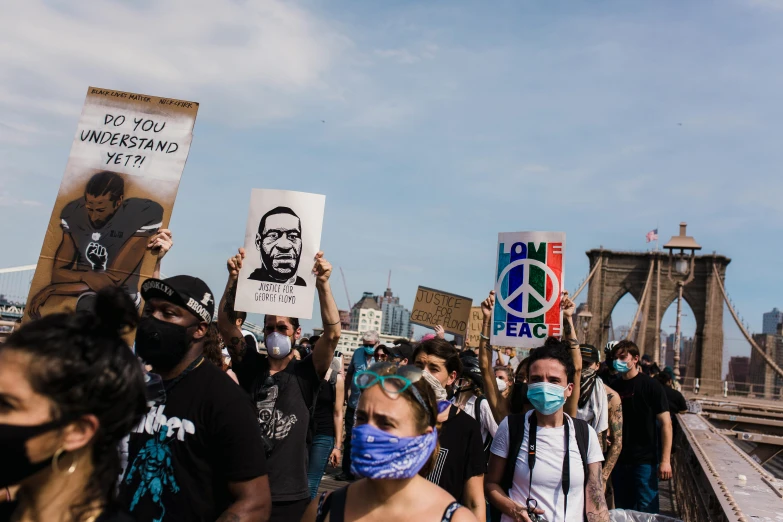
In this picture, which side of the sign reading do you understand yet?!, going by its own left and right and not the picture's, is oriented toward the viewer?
front

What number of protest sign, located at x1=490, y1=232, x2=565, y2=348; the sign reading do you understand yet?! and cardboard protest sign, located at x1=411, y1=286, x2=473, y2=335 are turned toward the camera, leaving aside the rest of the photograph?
3

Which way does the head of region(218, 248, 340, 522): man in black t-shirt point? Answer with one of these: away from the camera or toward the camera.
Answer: toward the camera

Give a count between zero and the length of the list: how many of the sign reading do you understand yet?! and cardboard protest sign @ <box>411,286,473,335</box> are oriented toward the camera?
2

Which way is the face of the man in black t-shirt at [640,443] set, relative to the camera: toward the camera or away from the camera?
toward the camera

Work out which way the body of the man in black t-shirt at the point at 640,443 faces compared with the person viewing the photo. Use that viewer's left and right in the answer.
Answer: facing the viewer and to the left of the viewer

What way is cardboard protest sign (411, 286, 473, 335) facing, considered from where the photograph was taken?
facing the viewer

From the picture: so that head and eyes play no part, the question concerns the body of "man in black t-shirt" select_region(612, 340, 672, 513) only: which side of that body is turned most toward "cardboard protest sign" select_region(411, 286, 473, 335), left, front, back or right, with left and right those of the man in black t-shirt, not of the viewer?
right

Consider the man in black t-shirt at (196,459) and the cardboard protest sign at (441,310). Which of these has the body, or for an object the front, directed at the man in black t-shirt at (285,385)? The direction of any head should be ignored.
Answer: the cardboard protest sign

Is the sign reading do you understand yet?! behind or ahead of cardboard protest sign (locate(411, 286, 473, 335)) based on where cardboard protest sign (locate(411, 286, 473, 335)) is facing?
ahead

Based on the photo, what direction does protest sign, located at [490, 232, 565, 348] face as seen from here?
toward the camera

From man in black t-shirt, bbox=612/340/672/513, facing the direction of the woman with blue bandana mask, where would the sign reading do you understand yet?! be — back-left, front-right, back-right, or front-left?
front-right
